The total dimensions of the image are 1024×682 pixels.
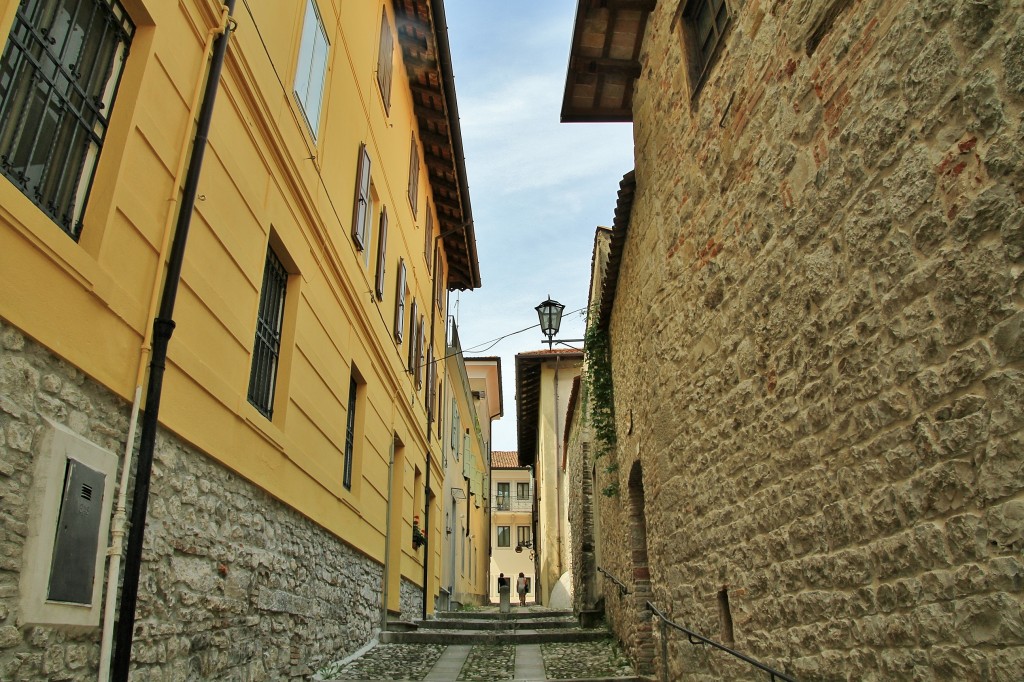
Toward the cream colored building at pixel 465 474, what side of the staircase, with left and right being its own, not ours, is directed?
back

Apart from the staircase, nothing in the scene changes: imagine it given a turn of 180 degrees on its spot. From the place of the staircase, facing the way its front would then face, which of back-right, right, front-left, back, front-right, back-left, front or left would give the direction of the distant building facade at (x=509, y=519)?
front

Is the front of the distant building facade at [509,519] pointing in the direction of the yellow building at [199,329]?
yes

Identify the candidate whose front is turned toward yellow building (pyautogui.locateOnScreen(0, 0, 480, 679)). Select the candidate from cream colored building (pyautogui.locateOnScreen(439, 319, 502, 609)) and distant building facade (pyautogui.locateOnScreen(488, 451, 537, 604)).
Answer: the distant building facade

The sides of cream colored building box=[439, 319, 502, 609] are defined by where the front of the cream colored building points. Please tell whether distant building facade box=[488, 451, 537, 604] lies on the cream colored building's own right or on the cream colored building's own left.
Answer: on the cream colored building's own left

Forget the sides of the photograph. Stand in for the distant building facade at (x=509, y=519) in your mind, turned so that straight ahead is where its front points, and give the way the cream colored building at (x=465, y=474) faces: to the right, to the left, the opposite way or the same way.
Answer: to the left

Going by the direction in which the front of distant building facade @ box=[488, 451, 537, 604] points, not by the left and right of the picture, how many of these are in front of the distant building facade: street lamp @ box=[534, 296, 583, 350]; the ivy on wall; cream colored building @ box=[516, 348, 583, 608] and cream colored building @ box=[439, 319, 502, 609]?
4

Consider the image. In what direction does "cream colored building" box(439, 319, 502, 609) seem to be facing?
to the viewer's right

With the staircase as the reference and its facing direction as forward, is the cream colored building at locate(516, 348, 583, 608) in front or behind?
behind

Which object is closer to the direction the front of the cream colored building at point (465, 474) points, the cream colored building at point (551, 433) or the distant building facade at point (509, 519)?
the cream colored building

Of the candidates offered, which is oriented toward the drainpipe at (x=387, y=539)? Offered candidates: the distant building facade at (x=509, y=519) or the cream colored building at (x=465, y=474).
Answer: the distant building facade

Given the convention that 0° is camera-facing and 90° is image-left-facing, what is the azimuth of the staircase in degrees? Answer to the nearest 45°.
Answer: approximately 0°
